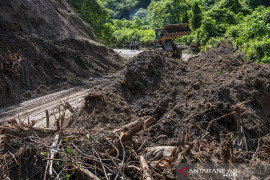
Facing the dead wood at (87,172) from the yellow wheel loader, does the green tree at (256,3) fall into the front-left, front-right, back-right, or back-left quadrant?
back-left

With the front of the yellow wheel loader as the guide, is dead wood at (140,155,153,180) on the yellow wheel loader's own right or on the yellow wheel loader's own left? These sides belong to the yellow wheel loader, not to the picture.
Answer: on the yellow wheel loader's own right

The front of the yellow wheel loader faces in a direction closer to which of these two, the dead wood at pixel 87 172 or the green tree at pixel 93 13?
the dead wood

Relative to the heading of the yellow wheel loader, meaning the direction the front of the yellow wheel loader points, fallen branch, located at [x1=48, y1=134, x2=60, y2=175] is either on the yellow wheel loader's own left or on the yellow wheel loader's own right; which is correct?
on the yellow wheel loader's own right

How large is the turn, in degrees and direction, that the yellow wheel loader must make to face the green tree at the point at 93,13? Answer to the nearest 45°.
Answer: approximately 180°

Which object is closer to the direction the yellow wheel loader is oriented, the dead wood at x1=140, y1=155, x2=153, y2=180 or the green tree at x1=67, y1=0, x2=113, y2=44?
the dead wood

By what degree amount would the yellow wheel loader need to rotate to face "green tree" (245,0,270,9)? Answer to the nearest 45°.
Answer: approximately 90° to its left
